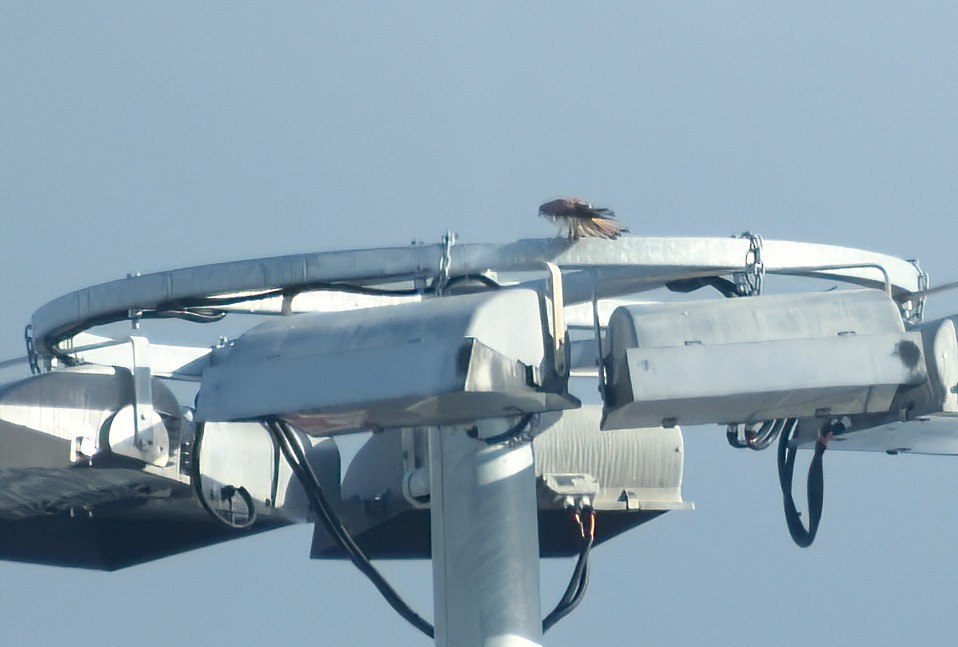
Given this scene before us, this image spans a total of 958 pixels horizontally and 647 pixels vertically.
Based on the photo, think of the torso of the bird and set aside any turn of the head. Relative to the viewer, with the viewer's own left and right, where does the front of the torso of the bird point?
facing to the left of the viewer
